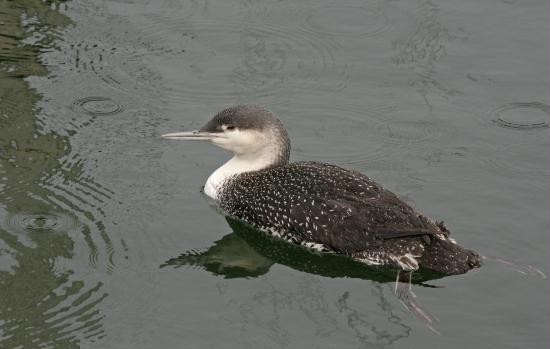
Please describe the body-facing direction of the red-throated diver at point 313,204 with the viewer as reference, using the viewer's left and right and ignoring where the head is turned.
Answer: facing away from the viewer and to the left of the viewer
